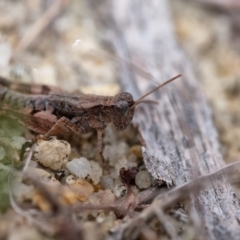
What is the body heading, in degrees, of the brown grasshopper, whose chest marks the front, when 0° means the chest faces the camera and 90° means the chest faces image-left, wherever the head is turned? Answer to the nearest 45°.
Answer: approximately 270°
